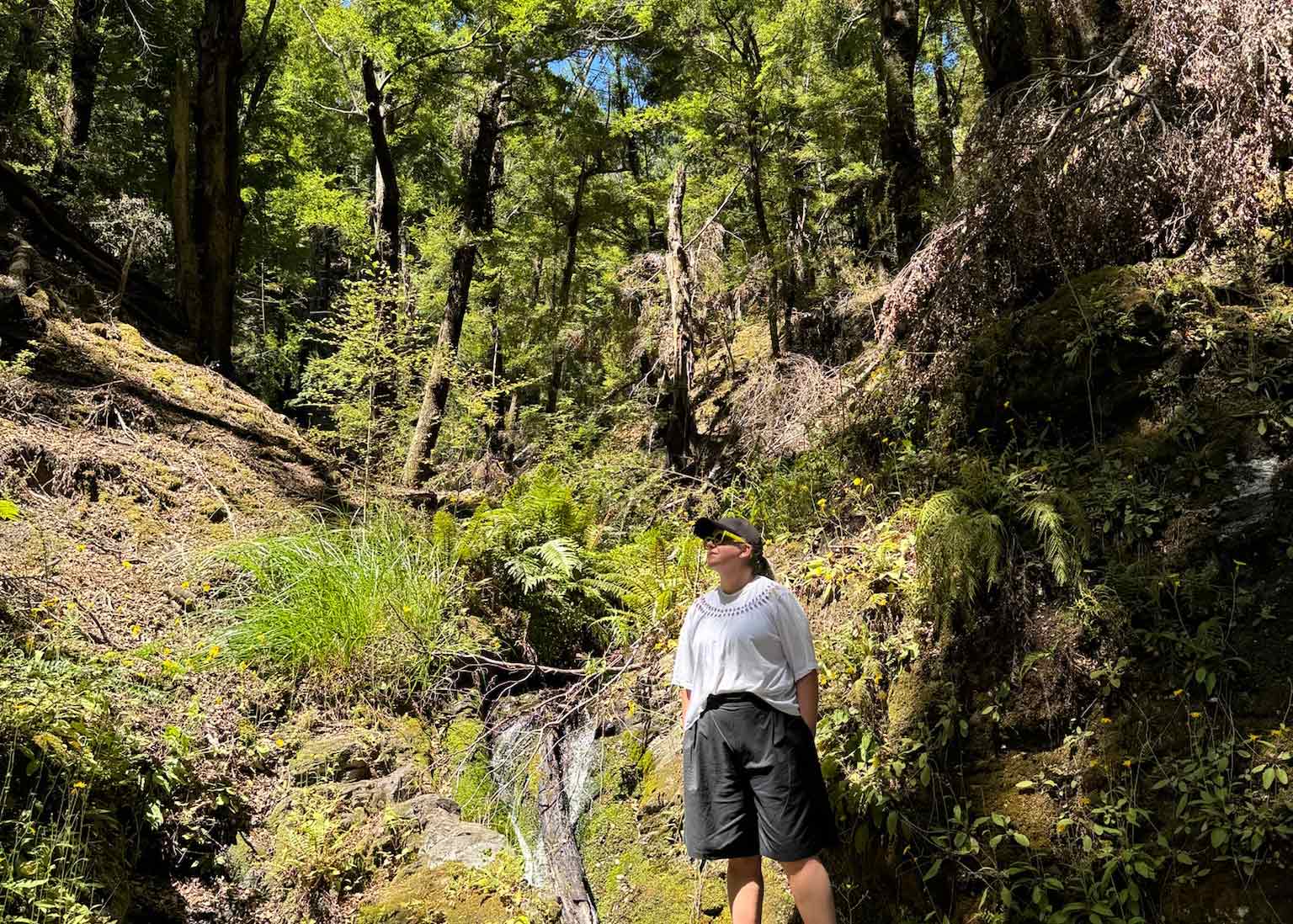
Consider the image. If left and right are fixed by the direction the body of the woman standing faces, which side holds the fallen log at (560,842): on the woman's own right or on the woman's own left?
on the woman's own right

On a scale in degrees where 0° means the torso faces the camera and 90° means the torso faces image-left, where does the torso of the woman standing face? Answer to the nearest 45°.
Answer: approximately 45°

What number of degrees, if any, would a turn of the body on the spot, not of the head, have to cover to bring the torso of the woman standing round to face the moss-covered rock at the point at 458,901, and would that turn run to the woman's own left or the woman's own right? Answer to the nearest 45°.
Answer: approximately 90° to the woman's own right

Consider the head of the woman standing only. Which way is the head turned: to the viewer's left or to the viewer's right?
to the viewer's left

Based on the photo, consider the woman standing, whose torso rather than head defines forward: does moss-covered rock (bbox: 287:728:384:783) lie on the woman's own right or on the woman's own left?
on the woman's own right
